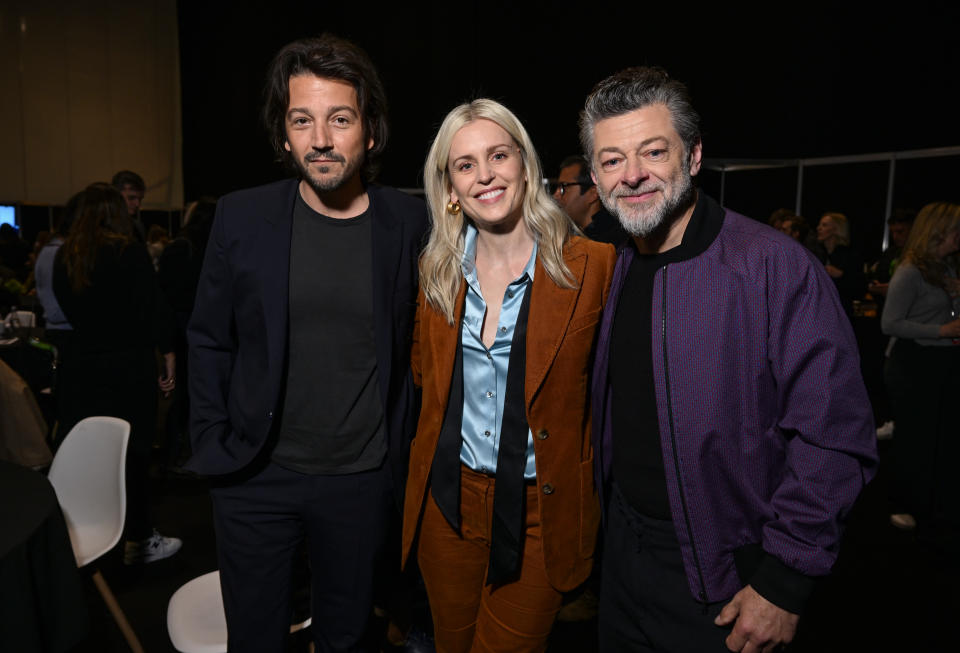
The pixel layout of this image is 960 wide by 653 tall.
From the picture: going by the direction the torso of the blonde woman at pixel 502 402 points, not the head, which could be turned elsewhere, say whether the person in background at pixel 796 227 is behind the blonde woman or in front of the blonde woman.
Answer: behind

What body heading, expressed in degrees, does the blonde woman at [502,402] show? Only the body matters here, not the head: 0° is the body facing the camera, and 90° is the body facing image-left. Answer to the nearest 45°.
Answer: approximately 0°

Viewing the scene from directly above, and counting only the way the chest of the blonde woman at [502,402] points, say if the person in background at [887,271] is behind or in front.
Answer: behind

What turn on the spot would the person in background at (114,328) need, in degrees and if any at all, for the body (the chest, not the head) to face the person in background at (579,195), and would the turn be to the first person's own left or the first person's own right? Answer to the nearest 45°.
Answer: approximately 45° to the first person's own right

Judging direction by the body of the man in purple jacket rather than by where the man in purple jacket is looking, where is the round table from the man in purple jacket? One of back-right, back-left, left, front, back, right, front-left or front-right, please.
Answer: front-right

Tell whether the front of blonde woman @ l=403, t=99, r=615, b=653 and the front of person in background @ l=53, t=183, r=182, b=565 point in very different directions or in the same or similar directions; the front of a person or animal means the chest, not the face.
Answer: very different directions

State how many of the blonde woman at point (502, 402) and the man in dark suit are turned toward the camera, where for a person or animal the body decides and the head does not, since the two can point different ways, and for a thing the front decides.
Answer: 2

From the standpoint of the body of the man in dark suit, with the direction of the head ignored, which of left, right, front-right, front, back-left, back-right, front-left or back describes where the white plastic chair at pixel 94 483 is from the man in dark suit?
back-right
